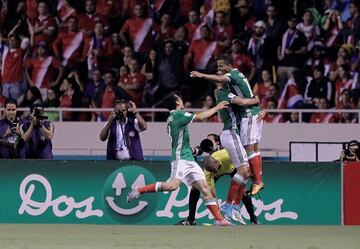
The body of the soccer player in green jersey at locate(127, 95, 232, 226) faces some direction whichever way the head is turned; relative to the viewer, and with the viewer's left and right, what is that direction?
facing to the right of the viewer

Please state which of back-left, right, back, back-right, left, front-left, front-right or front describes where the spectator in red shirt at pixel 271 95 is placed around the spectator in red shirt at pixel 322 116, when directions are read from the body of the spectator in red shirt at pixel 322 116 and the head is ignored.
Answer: right

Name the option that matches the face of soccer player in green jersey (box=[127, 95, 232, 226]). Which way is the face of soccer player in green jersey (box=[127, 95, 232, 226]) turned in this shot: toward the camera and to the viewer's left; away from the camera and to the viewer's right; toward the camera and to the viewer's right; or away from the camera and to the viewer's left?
away from the camera and to the viewer's right

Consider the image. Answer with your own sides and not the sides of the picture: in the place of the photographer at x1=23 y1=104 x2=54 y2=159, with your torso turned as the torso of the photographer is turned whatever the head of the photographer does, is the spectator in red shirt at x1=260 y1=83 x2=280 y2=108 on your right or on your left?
on your left

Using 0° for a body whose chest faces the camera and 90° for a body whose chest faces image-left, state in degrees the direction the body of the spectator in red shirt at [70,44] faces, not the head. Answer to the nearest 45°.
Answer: approximately 0°

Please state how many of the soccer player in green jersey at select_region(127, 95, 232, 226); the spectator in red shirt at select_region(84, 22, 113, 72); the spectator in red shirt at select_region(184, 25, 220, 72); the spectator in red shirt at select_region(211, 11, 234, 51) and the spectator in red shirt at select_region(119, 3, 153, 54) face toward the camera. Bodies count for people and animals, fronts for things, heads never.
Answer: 4

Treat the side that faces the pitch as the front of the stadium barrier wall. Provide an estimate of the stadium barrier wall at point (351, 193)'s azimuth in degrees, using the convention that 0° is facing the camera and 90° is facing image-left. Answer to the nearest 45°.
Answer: approximately 0°

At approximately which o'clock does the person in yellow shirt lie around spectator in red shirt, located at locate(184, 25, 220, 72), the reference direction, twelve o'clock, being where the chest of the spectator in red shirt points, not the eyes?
The person in yellow shirt is roughly at 12 o'clock from the spectator in red shirt.

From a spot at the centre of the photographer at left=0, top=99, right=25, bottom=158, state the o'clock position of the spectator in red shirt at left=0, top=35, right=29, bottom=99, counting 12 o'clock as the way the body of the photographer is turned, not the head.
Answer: The spectator in red shirt is roughly at 6 o'clock from the photographer.

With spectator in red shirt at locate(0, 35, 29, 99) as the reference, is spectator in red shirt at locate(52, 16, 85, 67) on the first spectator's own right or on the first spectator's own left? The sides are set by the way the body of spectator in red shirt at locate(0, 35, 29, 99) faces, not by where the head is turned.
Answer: on the first spectator's own left
